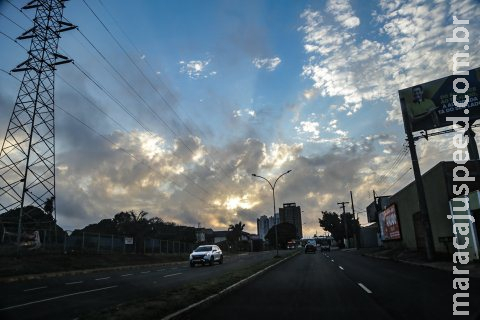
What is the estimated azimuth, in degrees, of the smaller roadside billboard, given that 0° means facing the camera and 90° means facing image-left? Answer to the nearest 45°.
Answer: approximately 45°

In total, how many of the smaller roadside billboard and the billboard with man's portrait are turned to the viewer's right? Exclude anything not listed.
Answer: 0

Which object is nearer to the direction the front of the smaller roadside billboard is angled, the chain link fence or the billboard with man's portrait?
the chain link fence

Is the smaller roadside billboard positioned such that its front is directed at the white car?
yes

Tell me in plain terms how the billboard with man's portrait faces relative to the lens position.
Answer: facing the viewer and to the left of the viewer

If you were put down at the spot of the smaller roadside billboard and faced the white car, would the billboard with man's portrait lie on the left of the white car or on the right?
left

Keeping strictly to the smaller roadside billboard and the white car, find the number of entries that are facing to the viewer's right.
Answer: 0

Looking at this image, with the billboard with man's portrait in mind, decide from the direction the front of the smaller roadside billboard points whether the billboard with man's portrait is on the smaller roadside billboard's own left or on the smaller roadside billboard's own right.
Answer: on the smaller roadside billboard's own left

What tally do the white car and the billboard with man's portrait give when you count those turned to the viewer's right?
0

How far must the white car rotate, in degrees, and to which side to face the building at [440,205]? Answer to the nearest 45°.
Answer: approximately 90° to its left

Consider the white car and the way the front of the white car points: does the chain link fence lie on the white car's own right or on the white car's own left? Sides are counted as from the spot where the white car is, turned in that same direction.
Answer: on the white car's own right
